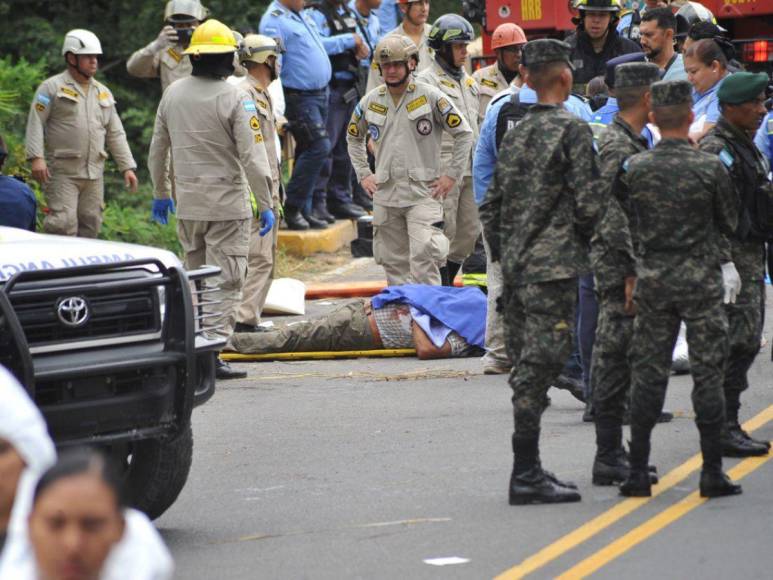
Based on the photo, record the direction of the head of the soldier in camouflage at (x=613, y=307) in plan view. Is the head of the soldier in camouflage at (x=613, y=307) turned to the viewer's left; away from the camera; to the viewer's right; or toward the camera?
away from the camera

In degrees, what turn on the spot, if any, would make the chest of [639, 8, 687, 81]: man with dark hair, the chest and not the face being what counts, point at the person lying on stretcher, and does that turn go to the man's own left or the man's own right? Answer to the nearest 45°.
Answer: approximately 45° to the man's own right

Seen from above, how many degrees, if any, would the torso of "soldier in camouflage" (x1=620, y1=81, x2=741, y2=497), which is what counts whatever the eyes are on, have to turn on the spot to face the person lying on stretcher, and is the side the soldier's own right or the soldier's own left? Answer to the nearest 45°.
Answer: approximately 45° to the soldier's own left

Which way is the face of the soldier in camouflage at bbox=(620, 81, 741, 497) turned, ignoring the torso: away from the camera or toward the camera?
away from the camera

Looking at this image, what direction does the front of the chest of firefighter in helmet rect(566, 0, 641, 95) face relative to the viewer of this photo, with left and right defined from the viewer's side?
facing the viewer

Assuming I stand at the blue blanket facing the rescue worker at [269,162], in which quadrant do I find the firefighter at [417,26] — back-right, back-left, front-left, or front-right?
front-right

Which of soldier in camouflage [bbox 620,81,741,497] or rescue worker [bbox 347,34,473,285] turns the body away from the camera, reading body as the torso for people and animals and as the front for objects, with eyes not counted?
the soldier in camouflage

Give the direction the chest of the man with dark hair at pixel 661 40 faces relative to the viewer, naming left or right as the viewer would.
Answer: facing the viewer and to the left of the viewer

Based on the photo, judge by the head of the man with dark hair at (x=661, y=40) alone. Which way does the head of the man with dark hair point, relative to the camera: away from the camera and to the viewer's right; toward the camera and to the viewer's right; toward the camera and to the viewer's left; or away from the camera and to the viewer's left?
toward the camera and to the viewer's left

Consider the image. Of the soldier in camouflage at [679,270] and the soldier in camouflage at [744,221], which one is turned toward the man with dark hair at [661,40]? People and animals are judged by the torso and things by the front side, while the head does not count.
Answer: the soldier in camouflage at [679,270]

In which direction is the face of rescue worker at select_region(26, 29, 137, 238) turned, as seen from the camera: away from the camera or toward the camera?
toward the camera

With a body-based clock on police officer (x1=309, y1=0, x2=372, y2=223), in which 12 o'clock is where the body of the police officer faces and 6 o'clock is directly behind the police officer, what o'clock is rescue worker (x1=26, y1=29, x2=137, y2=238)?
The rescue worker is roughly at 3 o'clock from the police officer.

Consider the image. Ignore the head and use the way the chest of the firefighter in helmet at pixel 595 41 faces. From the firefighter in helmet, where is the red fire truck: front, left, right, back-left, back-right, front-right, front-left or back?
back

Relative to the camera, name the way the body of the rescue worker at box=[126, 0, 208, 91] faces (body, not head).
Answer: toward the camera

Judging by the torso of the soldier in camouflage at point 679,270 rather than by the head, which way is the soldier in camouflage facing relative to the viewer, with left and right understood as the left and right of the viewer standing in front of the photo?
facing away from the viewer

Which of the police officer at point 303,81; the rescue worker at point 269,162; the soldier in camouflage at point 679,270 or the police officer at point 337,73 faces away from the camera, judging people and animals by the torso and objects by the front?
the soldier in camouflage

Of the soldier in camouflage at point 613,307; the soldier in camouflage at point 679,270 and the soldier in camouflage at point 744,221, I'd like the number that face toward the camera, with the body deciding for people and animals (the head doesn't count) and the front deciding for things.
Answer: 0

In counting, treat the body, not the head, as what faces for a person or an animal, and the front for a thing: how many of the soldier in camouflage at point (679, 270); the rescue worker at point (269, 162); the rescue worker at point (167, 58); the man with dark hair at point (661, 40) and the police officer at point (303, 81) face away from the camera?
1

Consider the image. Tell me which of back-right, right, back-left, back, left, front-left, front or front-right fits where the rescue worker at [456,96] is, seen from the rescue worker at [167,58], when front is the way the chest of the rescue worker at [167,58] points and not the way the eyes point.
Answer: front-left
